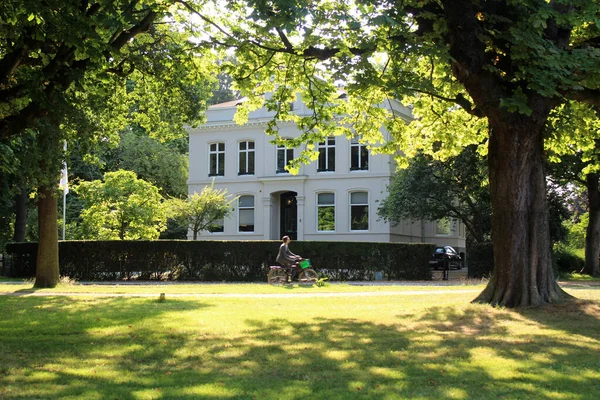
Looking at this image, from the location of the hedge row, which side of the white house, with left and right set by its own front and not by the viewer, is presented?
front

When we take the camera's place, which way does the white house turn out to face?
facing the viewer

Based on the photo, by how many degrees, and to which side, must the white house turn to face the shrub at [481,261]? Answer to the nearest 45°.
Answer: approximately 45° to its left

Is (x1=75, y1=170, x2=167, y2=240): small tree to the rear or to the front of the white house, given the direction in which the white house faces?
to the front

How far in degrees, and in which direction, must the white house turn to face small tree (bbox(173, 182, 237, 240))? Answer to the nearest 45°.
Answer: approximately 45° to its right

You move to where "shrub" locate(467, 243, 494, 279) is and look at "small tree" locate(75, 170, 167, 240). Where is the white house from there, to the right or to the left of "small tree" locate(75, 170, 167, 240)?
right
